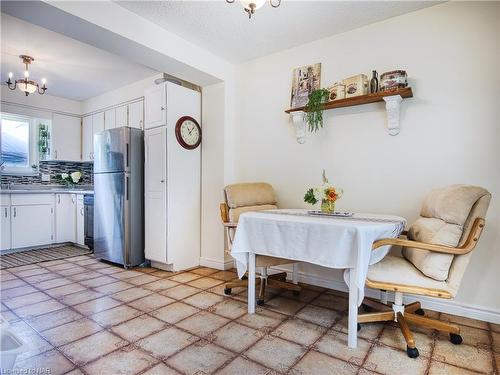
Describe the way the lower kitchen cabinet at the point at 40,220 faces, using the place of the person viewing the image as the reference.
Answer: facing the viewer

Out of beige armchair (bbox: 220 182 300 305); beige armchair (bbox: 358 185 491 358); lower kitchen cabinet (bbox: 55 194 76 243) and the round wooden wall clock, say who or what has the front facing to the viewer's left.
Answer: beige armchair (bbox: 358 185 491 358)

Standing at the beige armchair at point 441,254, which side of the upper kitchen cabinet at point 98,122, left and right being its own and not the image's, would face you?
left

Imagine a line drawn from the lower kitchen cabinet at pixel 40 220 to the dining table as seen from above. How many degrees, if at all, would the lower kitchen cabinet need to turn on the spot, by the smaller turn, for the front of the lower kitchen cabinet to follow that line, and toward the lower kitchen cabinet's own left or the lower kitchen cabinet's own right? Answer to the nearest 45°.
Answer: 0° — it already faces it

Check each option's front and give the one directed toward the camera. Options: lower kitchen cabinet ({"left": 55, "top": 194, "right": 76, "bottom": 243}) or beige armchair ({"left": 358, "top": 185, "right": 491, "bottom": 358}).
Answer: the lower kitchen cabinet

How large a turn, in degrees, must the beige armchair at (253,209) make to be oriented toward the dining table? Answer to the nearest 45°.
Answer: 0° — it already faces it

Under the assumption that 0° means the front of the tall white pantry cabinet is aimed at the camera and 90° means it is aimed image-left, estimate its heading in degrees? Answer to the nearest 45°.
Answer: approximately 45°

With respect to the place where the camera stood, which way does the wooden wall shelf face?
facing the viewer and to the left of the viewer

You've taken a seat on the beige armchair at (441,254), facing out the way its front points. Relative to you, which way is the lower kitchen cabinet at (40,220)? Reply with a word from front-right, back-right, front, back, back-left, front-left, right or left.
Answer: front

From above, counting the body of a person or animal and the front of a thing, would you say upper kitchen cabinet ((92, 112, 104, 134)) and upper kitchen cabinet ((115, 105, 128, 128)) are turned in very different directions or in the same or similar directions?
same or similar directions

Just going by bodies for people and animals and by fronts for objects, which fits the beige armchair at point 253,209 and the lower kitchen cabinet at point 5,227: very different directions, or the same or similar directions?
same or similar directions

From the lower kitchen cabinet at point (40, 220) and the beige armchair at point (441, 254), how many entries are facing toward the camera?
1

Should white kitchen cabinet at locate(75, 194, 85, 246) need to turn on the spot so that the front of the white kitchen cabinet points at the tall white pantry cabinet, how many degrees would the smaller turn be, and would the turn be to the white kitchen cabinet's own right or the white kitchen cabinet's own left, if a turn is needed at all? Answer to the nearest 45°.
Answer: approximately 90° to the white kitchen cabinet's own left

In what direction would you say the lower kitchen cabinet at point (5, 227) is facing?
toward the camera

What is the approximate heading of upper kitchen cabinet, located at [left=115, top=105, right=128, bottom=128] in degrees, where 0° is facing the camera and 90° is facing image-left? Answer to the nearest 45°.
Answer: approximately 45°

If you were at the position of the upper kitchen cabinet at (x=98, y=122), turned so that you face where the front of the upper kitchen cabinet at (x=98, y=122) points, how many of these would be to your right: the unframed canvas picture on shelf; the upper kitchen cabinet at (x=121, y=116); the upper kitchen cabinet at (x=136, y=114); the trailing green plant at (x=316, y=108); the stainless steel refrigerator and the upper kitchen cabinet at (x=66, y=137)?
1
